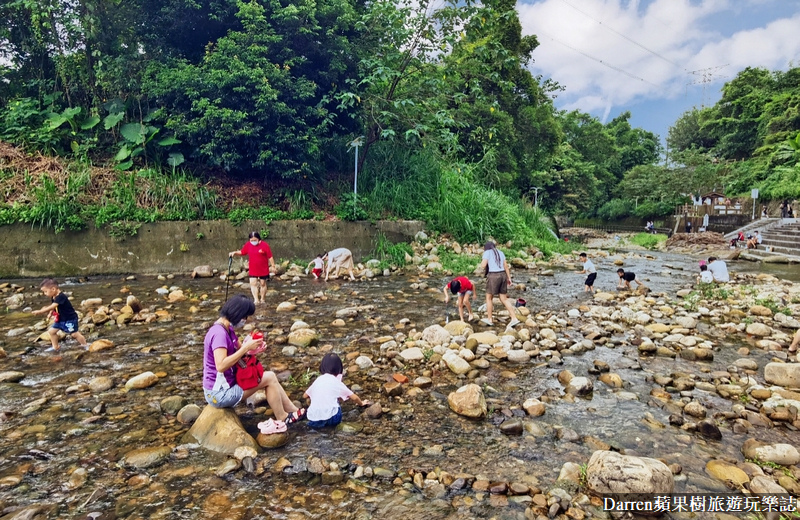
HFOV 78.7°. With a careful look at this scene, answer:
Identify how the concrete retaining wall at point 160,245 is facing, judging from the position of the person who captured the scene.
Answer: facing the viewer

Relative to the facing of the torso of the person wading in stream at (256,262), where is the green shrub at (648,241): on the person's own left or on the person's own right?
on the person's own left

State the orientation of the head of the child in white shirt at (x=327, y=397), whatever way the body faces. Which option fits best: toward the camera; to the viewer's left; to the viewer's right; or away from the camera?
away from the camera

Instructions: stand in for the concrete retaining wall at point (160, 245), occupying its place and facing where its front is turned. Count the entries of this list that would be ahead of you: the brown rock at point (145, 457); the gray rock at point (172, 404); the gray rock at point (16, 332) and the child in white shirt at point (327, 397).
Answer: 4

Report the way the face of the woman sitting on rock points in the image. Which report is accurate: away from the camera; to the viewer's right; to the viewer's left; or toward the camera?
to the viewer's right

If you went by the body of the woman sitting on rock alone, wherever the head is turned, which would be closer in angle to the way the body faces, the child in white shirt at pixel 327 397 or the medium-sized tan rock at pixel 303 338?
the child in white shirt

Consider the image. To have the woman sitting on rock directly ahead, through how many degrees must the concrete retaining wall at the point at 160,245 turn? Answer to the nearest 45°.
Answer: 0° — it already faces them

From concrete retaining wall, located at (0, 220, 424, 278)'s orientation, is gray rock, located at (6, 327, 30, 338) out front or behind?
out front

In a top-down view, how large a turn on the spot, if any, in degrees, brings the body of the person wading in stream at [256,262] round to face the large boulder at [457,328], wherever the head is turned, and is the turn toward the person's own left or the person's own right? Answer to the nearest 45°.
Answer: approximately 45° to the person's own left

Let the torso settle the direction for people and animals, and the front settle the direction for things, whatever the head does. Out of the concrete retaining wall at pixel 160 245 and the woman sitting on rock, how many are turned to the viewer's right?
1

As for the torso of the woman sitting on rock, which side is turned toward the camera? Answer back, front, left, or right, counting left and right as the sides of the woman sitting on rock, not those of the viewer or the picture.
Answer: right

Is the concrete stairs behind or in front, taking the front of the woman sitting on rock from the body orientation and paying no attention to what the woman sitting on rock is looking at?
in front

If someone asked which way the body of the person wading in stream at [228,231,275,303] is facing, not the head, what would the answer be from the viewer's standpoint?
toward the camera

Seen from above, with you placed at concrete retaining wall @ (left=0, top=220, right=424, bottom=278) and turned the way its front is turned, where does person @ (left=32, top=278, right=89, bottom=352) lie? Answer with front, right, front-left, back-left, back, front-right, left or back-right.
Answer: front

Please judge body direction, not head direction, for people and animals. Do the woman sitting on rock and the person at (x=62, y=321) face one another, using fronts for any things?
no

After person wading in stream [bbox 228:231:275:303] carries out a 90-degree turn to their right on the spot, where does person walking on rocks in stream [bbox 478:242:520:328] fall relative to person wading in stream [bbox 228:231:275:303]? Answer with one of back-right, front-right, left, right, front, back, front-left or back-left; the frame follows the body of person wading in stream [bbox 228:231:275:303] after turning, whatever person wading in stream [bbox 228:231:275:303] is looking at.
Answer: back-left

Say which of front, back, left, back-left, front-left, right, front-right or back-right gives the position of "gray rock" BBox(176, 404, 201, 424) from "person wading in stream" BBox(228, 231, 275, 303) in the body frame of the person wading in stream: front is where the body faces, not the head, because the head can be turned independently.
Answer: front
